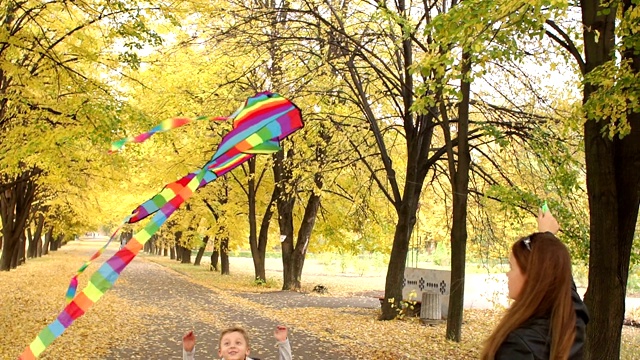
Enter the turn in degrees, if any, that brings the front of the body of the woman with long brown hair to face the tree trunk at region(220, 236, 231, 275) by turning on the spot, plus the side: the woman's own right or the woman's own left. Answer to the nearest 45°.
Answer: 0° — they already face it

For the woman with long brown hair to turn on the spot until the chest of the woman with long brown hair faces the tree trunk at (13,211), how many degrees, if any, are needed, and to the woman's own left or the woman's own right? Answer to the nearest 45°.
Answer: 0° — they already face it

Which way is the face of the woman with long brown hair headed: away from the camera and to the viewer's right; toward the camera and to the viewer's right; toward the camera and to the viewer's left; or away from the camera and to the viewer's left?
away from the camera and to the viewer's left

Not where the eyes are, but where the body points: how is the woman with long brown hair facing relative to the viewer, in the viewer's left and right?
facing away from the viewer and to the left of the viewer

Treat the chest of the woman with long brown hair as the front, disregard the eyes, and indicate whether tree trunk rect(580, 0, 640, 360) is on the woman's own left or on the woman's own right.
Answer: on the woman's own right

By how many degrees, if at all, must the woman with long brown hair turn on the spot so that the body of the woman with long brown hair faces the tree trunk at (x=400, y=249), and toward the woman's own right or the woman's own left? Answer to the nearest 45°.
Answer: approximately 45° to the woman's own right
